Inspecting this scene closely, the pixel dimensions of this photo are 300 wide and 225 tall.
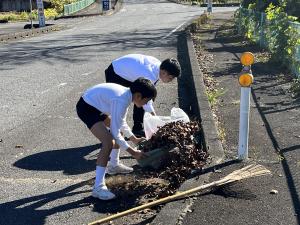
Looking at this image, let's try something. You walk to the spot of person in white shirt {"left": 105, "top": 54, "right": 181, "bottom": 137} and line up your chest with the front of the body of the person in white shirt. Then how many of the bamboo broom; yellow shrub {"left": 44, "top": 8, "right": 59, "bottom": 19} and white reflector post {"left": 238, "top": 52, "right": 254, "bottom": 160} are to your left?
1

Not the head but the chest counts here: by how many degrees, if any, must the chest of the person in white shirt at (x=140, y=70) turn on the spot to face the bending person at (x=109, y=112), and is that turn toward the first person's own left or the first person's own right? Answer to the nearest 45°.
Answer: approximately 90° to the first person's own right

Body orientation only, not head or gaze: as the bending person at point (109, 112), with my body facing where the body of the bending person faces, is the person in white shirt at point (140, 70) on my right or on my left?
on my left

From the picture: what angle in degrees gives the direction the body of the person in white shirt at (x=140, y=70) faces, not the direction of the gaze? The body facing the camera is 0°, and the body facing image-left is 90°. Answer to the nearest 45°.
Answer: approximately 270°

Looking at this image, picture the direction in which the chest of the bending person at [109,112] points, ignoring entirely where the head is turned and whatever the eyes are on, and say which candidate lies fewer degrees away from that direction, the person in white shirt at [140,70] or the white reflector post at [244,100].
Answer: the white reflector post

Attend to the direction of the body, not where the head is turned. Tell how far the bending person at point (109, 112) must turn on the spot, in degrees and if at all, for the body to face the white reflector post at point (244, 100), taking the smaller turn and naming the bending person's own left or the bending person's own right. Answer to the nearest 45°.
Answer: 0° — they already face it

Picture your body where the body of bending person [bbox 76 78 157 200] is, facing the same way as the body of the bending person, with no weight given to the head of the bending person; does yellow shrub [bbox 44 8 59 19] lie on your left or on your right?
on your left

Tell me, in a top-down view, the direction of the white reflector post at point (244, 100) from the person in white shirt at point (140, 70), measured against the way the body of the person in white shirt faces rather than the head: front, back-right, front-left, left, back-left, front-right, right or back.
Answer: front-right

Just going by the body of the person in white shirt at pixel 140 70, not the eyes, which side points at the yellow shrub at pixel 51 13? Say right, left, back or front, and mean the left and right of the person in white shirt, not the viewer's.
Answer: left

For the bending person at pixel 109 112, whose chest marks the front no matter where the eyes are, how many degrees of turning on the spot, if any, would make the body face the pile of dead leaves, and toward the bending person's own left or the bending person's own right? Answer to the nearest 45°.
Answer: approximately 45° to the bending person's own left

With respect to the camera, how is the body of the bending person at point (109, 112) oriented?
to the viewer's right

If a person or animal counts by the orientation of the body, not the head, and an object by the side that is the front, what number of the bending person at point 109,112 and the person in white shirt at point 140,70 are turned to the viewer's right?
2
